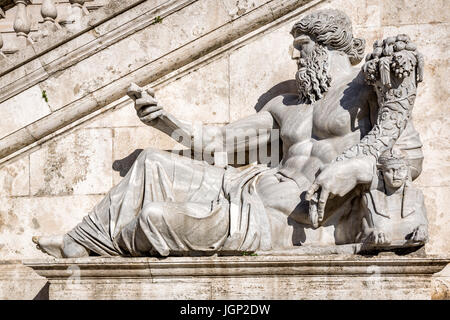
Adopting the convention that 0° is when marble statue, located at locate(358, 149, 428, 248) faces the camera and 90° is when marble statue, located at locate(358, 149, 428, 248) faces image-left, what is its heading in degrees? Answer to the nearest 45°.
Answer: approximately 0°

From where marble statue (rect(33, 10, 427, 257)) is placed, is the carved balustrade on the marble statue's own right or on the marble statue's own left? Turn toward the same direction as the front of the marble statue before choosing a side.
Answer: on the marble statue's own right

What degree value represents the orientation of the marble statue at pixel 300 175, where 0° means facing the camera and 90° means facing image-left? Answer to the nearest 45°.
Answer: approximately 45°

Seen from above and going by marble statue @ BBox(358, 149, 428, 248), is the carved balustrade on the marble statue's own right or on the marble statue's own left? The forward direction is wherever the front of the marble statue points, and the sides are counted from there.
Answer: on the marble statue's own right
